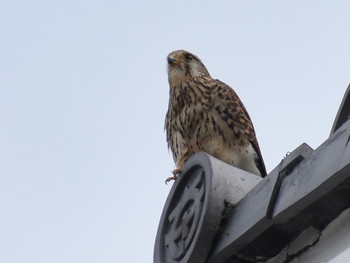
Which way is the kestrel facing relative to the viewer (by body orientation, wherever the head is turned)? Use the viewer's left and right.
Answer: facing the viewer and to the left of the viewer
